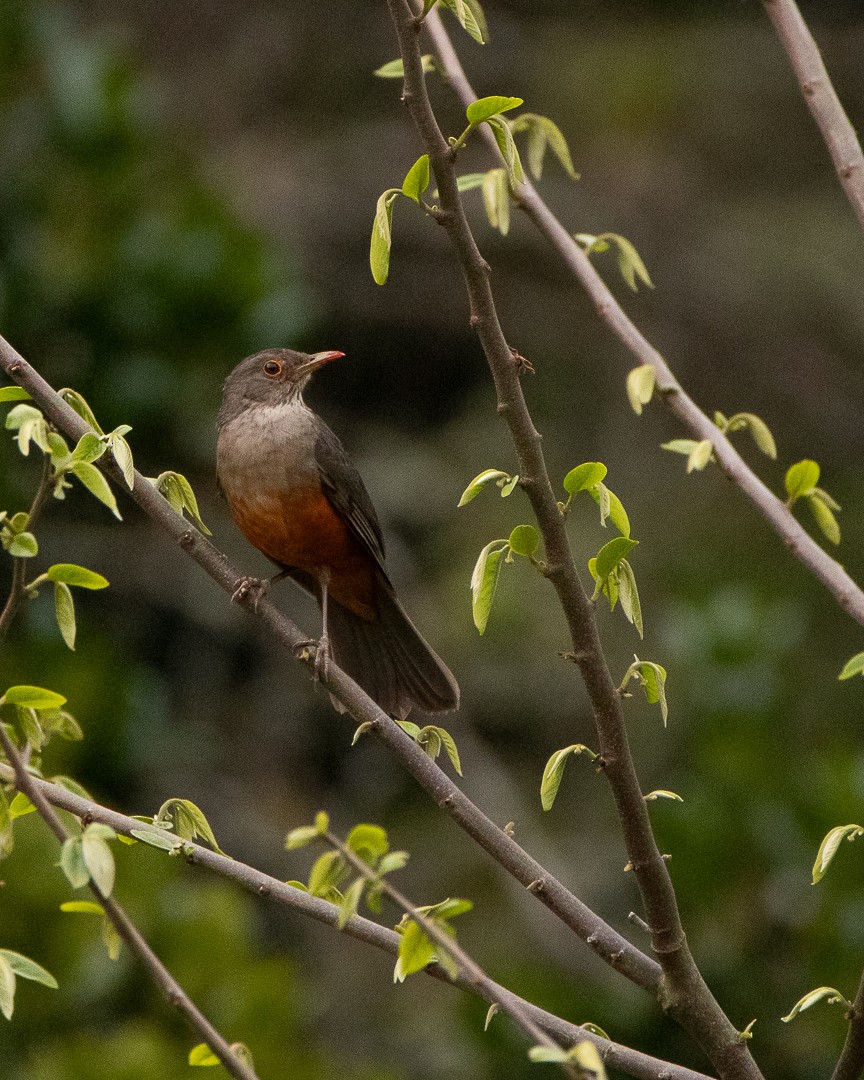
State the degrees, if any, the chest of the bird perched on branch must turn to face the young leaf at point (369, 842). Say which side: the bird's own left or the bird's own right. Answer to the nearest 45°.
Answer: approximately 45° to the bird's own left

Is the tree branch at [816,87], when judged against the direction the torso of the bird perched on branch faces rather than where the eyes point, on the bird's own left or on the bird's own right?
on the bird's own left

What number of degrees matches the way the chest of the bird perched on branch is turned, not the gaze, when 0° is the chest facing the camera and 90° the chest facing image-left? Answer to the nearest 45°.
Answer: approximately 45°

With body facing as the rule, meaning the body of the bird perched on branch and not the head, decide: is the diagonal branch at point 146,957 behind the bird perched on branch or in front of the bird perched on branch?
in front
